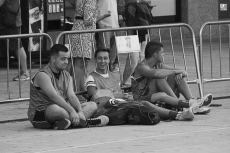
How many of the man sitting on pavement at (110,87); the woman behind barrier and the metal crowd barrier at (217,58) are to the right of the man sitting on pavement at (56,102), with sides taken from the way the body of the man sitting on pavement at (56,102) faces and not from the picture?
0

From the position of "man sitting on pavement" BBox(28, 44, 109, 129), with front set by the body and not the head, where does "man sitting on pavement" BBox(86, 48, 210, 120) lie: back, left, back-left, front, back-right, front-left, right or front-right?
left

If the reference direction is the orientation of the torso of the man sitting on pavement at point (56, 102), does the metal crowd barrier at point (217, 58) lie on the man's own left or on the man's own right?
on the man's own left

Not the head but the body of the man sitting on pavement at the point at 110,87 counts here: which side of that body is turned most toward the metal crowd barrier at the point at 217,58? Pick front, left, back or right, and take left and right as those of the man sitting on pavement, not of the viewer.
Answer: left

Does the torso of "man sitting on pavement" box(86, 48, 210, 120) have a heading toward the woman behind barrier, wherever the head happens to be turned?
no

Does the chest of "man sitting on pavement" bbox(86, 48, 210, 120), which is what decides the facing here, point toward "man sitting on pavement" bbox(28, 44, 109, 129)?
no

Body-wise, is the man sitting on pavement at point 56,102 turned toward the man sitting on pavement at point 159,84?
no

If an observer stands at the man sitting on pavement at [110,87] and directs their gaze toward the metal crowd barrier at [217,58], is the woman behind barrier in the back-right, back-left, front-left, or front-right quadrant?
front-left

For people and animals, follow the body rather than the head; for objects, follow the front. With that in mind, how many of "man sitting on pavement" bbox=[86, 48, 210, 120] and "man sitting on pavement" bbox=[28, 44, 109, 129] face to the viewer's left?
0

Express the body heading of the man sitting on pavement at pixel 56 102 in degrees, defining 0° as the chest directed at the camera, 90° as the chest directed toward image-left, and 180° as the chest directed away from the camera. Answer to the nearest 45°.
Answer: approximately 315°

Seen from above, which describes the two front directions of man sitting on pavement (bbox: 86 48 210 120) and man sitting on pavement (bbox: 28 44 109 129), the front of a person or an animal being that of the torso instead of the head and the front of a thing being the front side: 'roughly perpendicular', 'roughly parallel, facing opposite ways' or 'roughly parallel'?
roughly parallel

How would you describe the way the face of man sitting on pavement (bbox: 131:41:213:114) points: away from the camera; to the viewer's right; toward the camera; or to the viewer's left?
to the viewer's right

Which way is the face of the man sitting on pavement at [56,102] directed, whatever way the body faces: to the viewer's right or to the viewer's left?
to the viewer's right

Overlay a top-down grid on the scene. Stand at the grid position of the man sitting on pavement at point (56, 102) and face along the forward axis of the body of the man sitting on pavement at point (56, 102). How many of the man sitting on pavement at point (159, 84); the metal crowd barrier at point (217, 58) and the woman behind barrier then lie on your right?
0

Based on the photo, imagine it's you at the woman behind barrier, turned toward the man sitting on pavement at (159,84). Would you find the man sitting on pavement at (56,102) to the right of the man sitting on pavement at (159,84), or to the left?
right

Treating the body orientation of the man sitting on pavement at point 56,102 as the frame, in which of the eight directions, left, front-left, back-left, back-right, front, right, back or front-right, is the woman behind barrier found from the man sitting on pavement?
back-left
